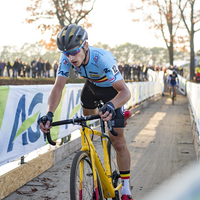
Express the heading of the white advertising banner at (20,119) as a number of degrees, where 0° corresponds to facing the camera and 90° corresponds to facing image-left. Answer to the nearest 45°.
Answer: approximately 315°

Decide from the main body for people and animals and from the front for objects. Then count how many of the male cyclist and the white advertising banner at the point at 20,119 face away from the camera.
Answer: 0

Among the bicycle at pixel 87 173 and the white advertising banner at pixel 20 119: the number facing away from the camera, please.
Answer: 0

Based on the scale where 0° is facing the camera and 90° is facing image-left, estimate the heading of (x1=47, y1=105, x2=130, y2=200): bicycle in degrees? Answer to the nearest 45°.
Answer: approximately 45°

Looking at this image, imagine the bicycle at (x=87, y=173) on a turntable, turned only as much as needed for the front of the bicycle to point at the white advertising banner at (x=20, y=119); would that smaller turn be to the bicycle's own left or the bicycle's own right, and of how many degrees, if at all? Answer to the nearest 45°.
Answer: approximately 90° to the bicycle's own right

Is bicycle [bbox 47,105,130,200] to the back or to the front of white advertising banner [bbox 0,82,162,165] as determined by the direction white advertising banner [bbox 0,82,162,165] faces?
to the front

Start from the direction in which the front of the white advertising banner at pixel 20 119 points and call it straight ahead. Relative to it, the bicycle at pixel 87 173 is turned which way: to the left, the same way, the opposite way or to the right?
to the right

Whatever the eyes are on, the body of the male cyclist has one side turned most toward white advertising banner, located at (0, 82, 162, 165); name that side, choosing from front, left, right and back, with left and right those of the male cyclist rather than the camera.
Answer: right

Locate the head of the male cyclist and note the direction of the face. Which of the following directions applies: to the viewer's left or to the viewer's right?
to the viewer's left
